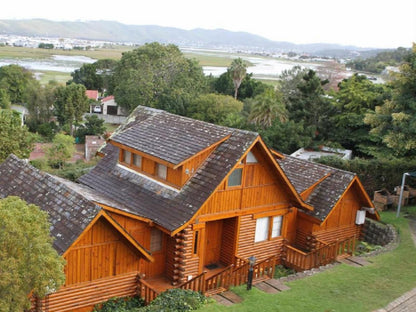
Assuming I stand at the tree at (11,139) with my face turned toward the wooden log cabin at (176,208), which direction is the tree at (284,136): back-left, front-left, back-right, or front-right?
front-left

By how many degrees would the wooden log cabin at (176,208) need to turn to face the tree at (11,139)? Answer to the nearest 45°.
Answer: approximately 180°

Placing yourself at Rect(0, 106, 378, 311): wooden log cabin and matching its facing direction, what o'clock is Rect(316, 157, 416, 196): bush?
The bush is roughly at 9 o'clock from the wooden log cabin.

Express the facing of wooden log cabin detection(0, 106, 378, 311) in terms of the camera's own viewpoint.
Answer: facing the viewer and to the right of the viewer

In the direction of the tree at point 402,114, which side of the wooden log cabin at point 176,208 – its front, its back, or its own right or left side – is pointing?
left

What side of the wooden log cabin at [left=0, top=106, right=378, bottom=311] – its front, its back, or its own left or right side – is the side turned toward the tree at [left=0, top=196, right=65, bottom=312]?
right

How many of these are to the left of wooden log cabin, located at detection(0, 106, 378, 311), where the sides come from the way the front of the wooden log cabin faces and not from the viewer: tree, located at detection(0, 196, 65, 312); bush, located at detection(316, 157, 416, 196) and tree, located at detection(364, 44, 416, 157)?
2

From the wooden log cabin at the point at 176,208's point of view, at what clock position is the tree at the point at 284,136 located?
The tree is roughly at 8 o'clock from the wooden log cabin.

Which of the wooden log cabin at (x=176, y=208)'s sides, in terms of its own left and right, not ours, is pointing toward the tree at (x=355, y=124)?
left
